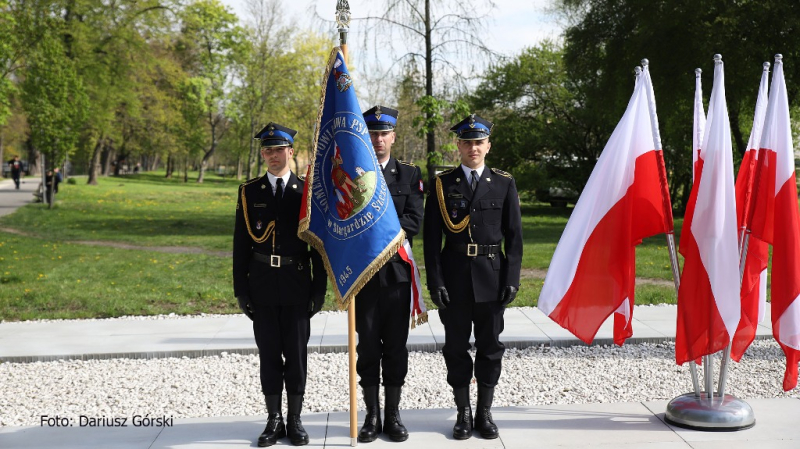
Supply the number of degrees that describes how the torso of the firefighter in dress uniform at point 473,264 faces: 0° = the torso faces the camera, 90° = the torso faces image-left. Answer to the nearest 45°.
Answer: approximately 0°

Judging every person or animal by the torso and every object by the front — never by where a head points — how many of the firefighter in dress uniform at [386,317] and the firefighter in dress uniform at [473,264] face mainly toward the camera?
2

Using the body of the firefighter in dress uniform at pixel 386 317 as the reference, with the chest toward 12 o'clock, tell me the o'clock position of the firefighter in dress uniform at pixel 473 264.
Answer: the firefighter in dress uniform at pixel 473 264 is roughly at 9 o'clock from the firefighter in dress uniform at pixel 386 317.

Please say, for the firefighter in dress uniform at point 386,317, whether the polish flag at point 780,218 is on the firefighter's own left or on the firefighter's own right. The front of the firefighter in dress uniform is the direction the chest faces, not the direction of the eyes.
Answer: on the firefighter's own left

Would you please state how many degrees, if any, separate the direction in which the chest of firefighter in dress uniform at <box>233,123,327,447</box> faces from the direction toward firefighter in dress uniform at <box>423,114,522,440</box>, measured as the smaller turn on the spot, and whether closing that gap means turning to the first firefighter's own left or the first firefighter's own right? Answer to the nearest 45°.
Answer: approximately 90° to the first firefighter's own left

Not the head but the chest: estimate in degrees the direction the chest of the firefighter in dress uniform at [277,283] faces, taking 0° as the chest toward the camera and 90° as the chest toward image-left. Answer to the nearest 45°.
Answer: approximately 0°

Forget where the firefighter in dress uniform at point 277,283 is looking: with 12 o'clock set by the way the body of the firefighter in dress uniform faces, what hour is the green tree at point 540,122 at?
The green tree is roughly at 7 o'clock from the firefighter in dress uniform.

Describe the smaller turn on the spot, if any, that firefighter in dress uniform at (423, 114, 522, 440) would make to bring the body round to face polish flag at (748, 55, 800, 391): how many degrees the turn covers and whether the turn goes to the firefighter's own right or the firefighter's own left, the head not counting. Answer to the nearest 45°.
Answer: approximately 90° to the firefighter's own left

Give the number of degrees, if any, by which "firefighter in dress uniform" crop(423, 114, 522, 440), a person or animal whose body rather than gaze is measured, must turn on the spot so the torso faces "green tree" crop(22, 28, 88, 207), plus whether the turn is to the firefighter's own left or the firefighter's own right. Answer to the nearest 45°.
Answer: approximately 135° to the firefighter's own right
